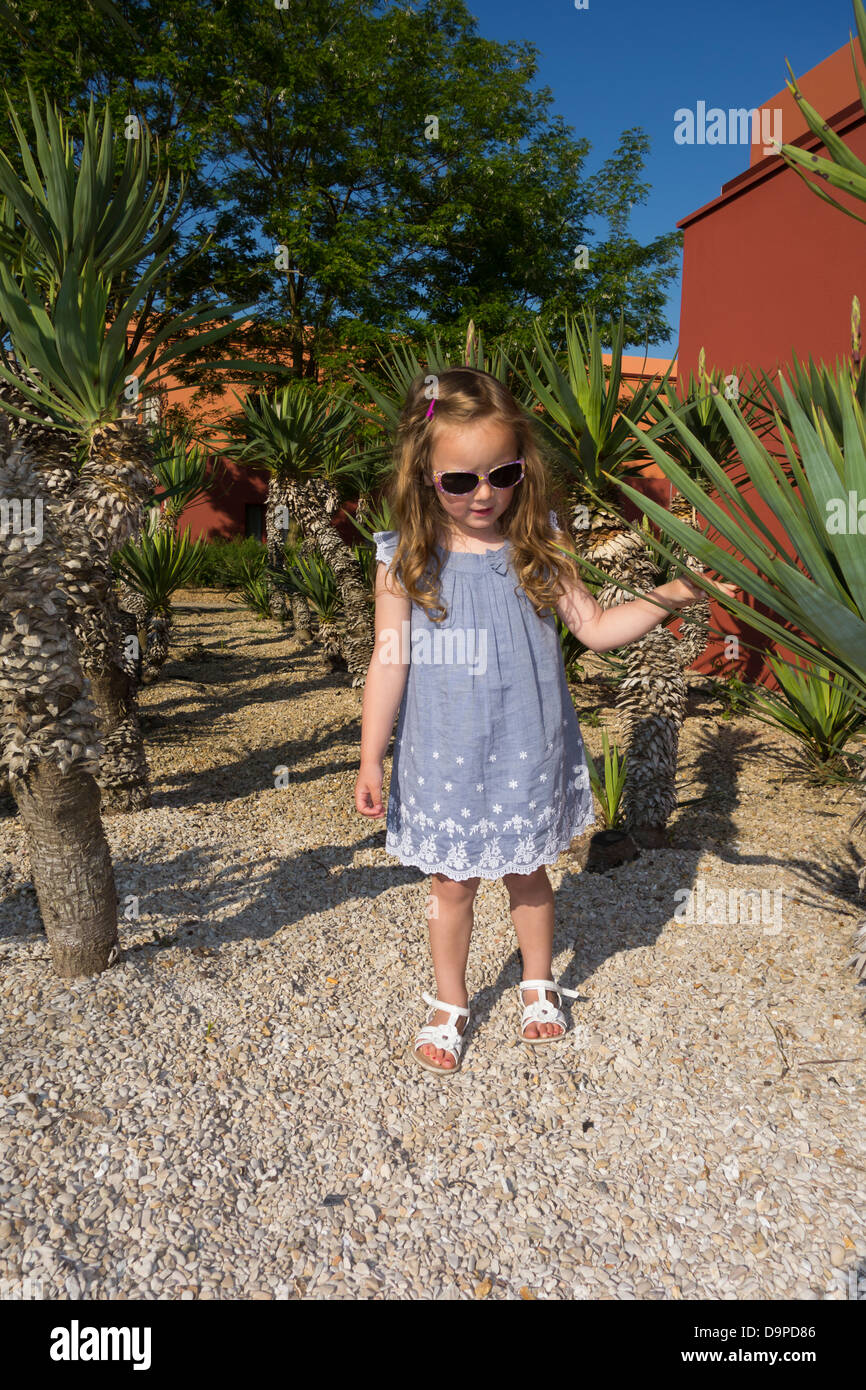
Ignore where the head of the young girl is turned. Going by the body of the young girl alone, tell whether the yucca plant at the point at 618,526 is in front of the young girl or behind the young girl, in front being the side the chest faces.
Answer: behind

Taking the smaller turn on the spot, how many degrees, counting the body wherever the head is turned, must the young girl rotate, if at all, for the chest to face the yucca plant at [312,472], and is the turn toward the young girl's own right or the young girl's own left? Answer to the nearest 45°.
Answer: approximately 180°

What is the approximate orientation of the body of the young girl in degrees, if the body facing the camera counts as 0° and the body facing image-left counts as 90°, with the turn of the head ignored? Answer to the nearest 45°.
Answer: approximately 0°

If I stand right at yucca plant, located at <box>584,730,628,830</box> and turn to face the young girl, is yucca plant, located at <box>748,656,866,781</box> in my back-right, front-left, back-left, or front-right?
back-left

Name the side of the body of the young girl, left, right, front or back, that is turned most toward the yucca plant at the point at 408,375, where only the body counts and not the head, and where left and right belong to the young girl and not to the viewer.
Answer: back

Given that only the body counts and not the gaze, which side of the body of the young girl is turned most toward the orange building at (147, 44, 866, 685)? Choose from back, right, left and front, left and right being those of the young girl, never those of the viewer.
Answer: back

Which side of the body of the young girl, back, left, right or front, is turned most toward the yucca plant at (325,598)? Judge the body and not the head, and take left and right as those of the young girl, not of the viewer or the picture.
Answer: back

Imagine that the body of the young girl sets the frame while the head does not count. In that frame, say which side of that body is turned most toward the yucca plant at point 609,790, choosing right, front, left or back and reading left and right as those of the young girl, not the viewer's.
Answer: back
